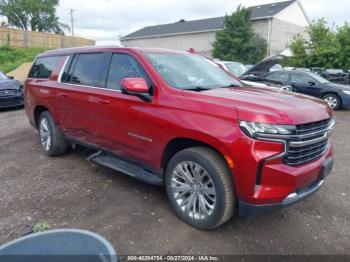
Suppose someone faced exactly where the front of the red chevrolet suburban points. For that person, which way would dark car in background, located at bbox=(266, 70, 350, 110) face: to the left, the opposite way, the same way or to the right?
the same way

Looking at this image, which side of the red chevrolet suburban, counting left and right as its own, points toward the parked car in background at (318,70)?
left

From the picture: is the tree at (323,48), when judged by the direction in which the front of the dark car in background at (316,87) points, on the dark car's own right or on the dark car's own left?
on the dark car's own left

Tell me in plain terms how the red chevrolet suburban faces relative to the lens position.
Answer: facing the viewer and to the right of the viewer

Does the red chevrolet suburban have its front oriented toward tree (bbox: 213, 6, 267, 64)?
no

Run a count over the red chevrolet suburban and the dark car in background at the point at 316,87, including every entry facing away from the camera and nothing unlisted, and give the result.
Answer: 0

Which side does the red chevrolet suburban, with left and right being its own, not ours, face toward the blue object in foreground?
right

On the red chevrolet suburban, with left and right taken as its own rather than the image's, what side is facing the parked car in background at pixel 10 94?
back

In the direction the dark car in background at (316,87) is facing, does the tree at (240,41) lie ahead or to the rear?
to the rear

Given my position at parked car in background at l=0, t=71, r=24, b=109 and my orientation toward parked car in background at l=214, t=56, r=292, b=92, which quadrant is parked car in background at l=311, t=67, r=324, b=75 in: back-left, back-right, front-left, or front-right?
front-left

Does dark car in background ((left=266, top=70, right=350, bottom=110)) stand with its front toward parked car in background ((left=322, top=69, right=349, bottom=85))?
no

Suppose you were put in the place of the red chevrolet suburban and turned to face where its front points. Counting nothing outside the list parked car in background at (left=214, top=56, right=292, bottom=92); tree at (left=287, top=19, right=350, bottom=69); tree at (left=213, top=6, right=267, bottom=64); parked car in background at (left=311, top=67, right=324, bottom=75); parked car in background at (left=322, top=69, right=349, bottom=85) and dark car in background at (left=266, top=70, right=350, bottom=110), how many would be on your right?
0
